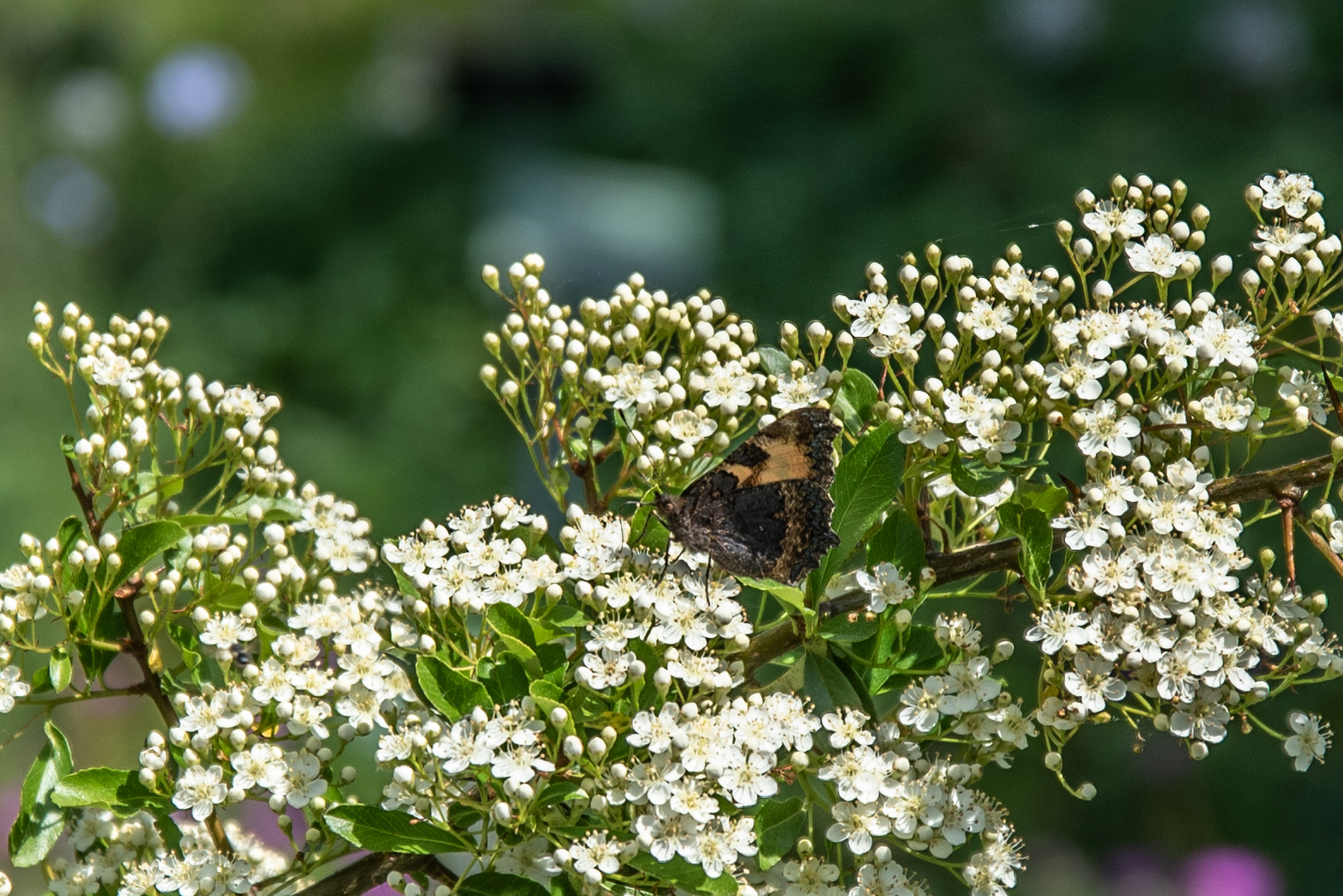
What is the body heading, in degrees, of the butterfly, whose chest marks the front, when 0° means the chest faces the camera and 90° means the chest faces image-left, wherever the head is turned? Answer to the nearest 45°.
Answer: approximately 90°
